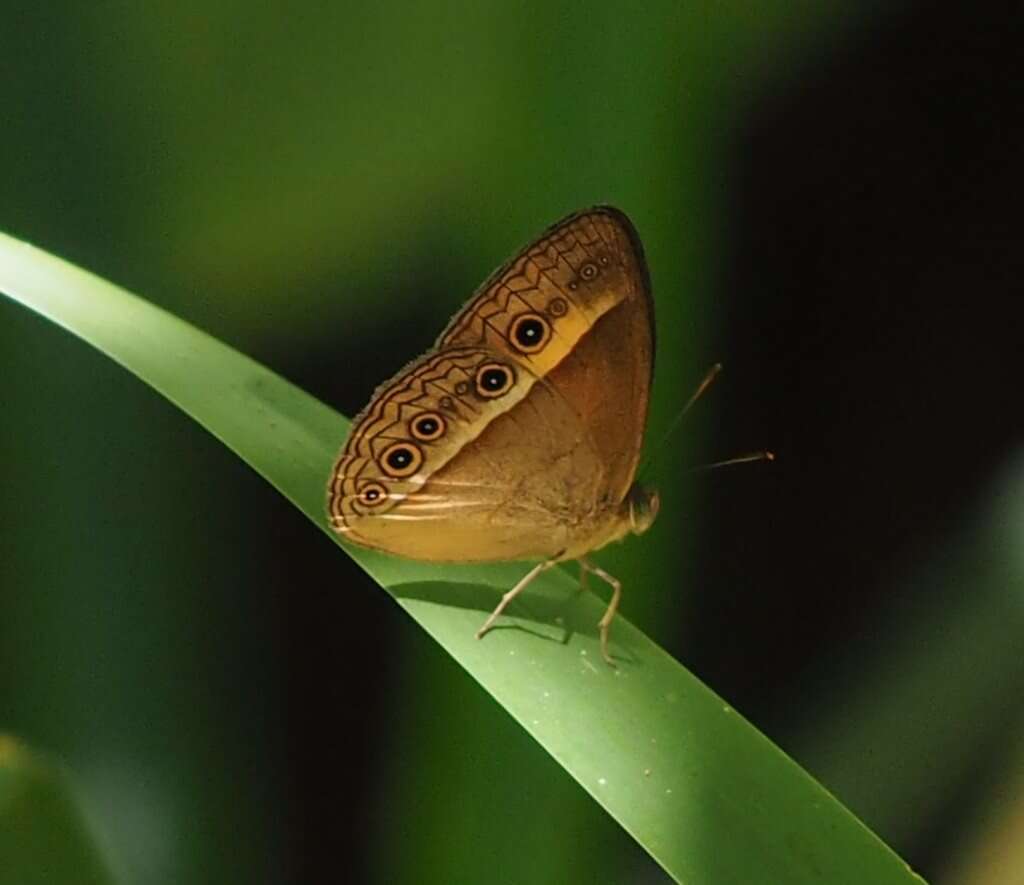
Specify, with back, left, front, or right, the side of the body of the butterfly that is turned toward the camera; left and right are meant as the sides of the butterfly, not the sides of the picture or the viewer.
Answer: right
